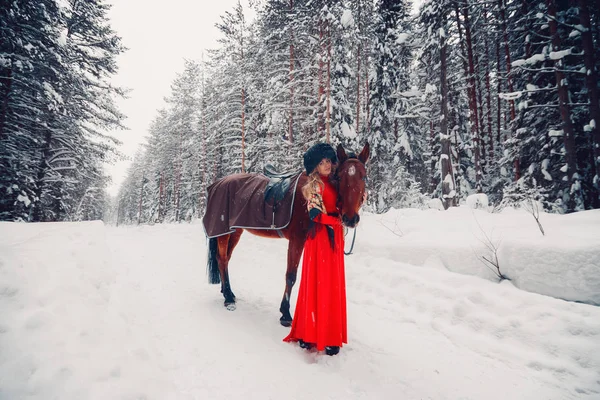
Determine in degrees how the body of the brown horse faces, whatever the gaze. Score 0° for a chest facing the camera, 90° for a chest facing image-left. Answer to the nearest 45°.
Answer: approximately 315°
